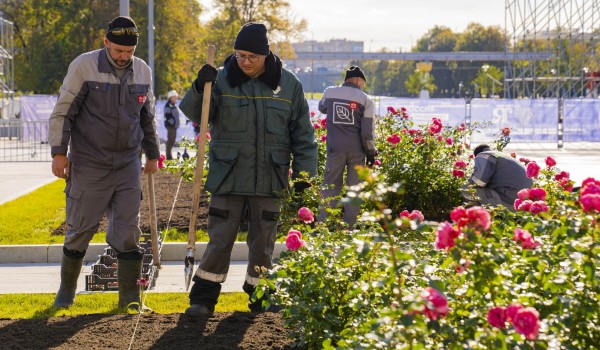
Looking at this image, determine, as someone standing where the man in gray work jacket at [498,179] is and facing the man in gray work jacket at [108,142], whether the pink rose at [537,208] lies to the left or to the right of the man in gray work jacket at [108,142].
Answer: left

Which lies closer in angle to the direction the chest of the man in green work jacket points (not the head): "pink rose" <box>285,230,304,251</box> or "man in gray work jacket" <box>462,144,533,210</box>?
the pink rose

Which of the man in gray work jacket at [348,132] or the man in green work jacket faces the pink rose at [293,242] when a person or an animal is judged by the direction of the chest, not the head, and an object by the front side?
the man in green work jacket

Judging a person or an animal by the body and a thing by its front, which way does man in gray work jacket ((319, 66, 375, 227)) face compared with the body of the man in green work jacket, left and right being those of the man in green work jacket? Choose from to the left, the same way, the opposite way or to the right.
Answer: the opposite way

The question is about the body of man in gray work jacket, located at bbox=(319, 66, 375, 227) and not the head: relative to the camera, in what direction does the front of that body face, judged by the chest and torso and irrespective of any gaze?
away from the camera

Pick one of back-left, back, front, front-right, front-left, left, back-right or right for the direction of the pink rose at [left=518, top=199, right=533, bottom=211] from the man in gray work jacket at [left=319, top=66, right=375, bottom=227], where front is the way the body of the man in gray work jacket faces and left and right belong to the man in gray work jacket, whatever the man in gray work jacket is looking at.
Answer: back

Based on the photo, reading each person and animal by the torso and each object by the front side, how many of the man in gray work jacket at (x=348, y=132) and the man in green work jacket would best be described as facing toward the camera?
1

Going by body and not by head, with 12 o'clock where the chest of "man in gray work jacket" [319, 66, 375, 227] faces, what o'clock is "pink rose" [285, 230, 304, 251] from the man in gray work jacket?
The pink rose is roughly at 6 o'clock from the man in gray work jacket.

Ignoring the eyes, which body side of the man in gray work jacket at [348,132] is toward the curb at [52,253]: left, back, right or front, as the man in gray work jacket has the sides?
left

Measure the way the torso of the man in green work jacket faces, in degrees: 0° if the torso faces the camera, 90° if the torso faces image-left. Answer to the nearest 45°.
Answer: approximately 0°

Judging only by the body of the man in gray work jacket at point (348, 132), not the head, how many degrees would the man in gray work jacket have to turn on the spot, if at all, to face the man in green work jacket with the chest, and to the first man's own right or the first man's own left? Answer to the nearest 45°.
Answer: approximately 180°

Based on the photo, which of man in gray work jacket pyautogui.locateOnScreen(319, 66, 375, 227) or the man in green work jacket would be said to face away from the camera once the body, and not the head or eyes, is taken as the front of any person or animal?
the man in gray work jacket
